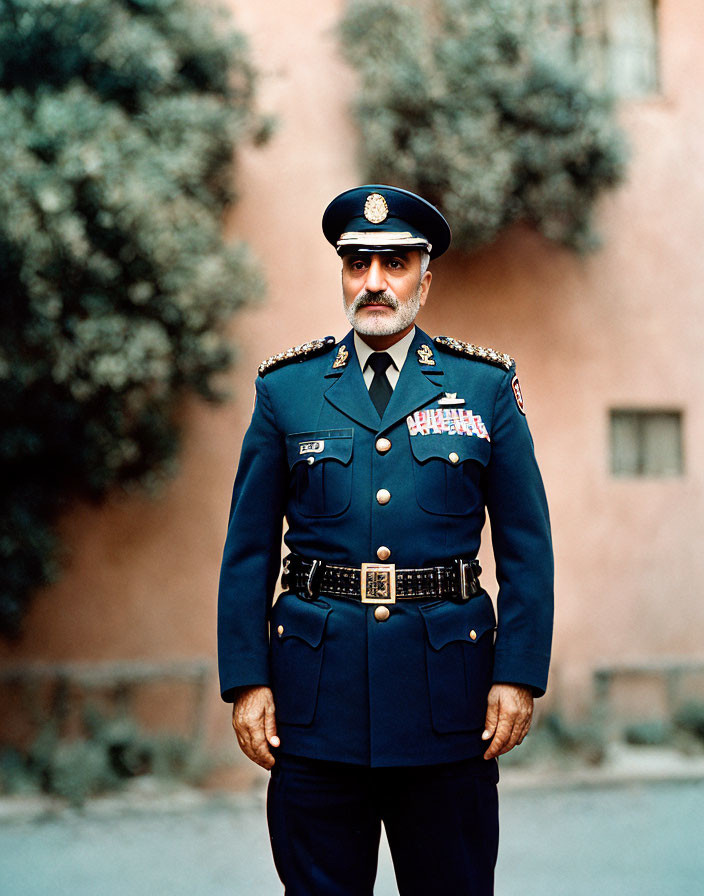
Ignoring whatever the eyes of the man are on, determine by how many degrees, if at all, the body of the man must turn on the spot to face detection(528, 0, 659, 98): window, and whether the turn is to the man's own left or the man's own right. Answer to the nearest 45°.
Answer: approximately 180°

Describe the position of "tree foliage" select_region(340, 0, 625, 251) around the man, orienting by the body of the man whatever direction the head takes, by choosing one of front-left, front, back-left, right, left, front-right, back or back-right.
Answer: back

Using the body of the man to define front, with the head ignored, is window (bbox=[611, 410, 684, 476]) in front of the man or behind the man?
behind

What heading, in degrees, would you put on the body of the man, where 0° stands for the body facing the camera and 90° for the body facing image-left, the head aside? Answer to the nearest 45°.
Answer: approximately 0°
